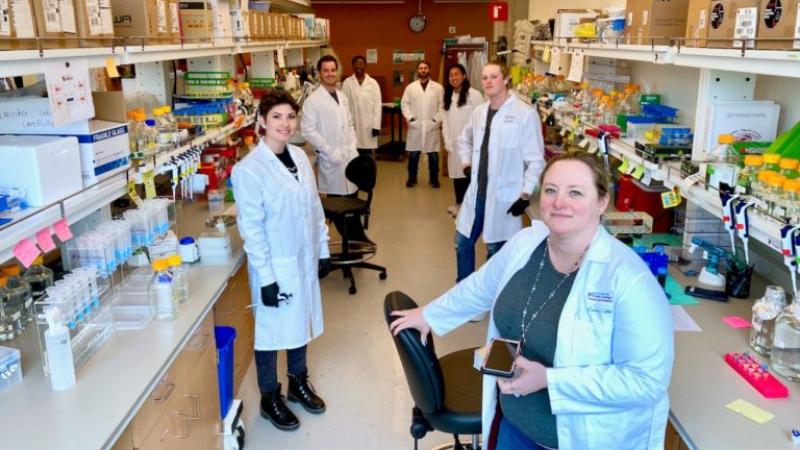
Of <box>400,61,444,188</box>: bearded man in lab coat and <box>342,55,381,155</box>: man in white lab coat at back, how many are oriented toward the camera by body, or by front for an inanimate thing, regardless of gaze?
2

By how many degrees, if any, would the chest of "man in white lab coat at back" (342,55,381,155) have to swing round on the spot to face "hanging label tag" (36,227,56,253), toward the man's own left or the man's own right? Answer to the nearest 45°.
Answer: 0° — they already face it

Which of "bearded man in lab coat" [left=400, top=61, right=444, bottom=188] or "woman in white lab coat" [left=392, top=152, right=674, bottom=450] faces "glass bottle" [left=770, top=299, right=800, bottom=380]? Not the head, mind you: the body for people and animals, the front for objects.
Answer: the bearded man in lab coat

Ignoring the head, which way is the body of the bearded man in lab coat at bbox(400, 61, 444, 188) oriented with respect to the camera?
toward the camera

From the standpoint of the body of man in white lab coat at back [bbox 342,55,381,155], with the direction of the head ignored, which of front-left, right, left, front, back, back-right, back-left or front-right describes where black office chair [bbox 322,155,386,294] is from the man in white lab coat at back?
front

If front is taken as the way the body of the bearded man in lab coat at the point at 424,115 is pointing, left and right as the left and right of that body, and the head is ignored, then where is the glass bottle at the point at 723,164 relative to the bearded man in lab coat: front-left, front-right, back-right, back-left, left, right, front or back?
front

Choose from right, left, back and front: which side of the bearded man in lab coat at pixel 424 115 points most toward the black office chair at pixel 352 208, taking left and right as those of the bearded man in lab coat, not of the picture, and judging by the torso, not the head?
front

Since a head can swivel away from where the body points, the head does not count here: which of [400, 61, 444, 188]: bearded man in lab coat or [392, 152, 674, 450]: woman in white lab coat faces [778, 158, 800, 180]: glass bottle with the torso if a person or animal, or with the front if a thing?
the bearded man in lab coat
